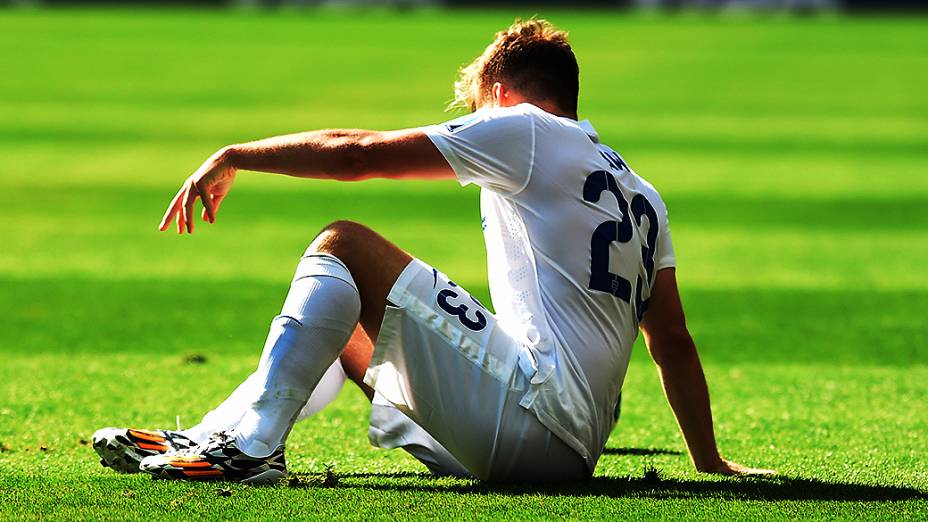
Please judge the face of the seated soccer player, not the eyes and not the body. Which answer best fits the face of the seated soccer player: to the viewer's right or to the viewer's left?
to the viewer's left

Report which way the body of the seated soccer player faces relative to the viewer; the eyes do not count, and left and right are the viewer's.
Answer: facing away from the viewer and to the left of the viewer
